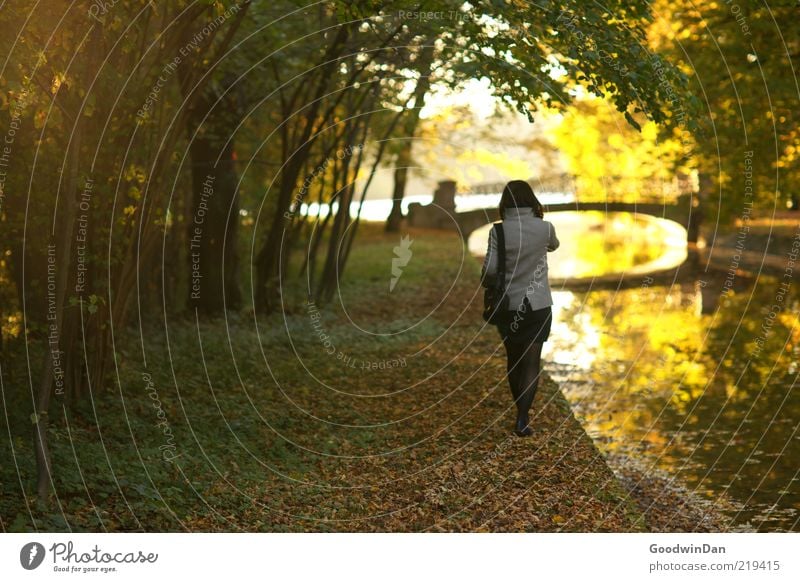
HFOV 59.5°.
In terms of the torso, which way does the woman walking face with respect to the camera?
away from the camera

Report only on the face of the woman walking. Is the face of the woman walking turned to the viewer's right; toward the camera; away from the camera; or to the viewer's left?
away from the camera
